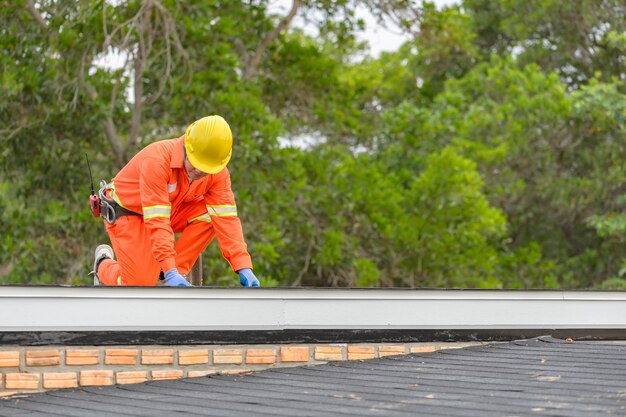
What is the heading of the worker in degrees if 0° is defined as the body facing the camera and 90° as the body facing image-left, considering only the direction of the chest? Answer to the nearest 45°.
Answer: approximately 315°

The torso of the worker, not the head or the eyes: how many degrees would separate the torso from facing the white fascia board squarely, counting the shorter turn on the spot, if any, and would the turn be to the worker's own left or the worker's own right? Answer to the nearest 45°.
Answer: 0° — they already face it
